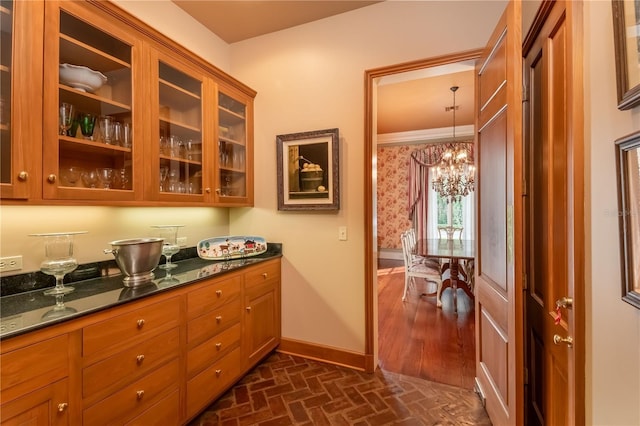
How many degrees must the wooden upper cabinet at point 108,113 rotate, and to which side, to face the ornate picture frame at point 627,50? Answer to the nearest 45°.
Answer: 0° — it already faces it

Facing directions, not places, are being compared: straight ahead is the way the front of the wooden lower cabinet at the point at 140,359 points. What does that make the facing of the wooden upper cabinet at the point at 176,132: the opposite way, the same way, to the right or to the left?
the same way

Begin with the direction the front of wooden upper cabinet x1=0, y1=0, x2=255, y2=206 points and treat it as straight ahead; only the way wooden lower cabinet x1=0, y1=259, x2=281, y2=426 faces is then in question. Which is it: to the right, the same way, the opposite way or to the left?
the same way

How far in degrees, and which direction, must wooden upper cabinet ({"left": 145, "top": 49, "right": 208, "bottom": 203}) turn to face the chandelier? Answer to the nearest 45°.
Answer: approximately 45° to its left

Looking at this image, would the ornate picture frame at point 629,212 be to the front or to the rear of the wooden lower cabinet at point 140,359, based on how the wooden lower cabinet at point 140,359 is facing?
to the front

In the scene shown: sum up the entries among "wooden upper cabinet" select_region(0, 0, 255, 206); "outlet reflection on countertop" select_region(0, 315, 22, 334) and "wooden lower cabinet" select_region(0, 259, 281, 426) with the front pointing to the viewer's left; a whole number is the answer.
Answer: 0

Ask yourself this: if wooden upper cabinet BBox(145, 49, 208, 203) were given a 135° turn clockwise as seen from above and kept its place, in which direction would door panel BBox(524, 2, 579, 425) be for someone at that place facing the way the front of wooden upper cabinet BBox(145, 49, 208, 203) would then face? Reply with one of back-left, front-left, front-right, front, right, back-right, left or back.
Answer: back-left

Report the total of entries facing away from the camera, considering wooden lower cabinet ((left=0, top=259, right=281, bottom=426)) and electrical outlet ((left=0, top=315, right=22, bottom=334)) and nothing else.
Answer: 0

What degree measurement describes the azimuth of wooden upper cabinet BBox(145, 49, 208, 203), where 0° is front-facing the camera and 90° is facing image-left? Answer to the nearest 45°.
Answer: approximately 315°
